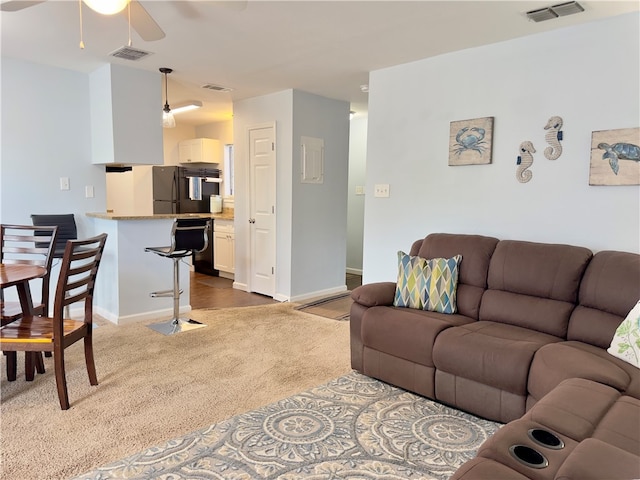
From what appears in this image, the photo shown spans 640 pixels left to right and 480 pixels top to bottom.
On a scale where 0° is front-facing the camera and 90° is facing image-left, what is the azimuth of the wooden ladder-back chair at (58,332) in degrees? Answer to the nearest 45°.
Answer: approximately 135°

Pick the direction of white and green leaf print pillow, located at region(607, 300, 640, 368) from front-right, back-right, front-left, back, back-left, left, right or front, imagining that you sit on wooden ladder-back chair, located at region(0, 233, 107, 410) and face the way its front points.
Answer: back

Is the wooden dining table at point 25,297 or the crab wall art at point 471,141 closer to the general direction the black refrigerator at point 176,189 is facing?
the wooden dining table

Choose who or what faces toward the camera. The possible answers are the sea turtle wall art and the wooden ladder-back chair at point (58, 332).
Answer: the sea turtle wall art

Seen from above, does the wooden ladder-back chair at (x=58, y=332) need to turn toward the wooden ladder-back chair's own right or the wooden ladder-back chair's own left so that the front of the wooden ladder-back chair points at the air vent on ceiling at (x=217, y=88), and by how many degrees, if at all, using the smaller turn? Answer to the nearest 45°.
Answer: approximately 90° to the wooden ladder-back chair's own right

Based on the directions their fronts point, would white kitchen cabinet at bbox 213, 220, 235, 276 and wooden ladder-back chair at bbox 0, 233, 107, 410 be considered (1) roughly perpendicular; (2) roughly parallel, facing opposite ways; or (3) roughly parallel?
roughly perpendicular

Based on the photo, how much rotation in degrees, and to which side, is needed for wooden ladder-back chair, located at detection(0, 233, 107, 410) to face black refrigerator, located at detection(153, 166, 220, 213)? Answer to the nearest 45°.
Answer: approximately 45° to its right

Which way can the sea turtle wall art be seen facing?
toward the camera

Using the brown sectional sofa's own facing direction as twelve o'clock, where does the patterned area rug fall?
The patterned area rug is roughly at 12 o'clock from the brown sectional sofa.

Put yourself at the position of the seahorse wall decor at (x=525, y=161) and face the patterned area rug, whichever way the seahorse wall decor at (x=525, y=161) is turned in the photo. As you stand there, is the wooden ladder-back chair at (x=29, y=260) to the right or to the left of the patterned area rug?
right

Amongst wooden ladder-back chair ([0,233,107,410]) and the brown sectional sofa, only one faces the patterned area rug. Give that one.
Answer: the brown sectional sofa

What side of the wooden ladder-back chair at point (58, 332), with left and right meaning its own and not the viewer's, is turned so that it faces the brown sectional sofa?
back

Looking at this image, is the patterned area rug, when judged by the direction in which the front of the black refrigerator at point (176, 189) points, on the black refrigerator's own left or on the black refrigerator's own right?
on the black refrigerator's own left

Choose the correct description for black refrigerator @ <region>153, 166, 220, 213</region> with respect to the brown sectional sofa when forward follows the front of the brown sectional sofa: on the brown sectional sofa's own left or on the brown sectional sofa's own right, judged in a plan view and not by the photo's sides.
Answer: on the brown sectional sofa's own right

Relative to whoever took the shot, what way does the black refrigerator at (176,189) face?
facing the viewer and to the left of the viewer

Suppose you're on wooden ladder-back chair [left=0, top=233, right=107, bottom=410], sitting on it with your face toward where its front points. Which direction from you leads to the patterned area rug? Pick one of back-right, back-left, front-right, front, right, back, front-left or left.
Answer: back

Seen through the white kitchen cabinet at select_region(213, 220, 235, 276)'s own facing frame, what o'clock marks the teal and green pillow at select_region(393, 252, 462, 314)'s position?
The teal and green pillow is roughly at 10 o'clock from the white kitchen cabinet.
